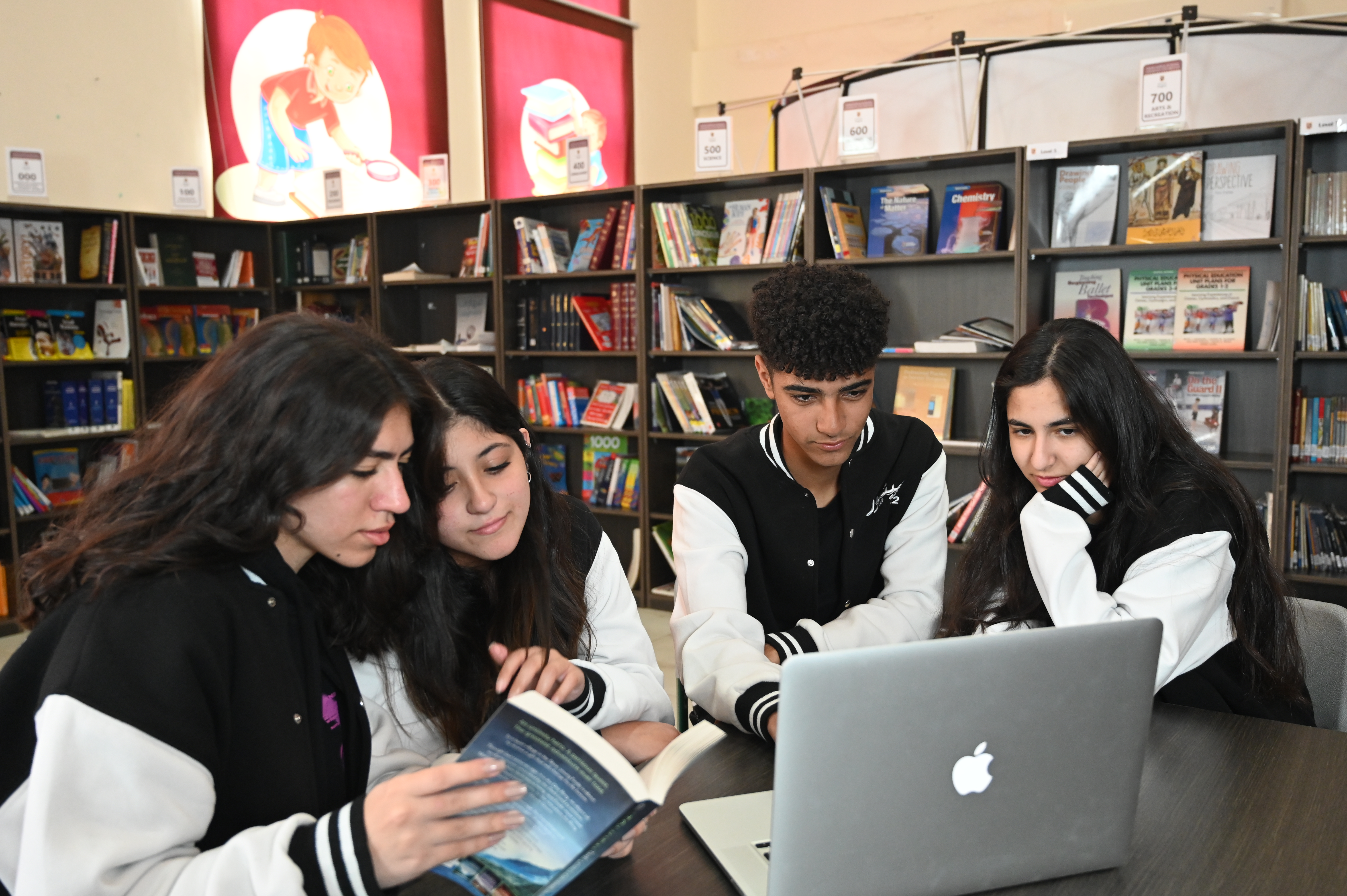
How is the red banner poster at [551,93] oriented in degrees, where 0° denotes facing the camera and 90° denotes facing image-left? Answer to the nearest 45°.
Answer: approximately 315°

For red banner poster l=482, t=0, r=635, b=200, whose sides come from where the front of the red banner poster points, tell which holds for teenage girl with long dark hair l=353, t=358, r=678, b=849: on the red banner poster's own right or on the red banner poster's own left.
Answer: on the red banner poster's own right

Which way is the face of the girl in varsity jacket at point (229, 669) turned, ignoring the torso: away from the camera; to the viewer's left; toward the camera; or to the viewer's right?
to the viewer's right

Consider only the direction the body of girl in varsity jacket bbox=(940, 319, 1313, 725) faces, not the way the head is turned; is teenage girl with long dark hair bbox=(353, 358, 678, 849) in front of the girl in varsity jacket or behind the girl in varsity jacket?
in front

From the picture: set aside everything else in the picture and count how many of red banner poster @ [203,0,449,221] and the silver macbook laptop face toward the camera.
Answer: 1

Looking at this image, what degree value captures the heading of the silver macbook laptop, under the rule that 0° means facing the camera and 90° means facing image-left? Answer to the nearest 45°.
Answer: approximately 135°

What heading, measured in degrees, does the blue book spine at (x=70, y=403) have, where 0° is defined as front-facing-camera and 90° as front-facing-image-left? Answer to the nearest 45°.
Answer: approximately 0°

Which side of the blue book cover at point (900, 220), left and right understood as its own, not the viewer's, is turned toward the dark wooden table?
front

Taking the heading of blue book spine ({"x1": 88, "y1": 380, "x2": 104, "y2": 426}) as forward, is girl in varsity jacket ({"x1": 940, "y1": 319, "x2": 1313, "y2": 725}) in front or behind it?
in front

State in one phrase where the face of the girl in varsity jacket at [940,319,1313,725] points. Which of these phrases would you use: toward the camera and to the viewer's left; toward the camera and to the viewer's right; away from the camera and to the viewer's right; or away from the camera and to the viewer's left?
toward the camera and to the viewer's left

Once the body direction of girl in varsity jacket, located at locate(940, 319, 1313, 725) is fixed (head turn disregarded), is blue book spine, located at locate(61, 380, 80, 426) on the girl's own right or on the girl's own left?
on the girl's own right

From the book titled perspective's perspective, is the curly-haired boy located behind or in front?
in front

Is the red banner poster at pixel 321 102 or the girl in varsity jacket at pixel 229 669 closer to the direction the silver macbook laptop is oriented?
the red banner poster

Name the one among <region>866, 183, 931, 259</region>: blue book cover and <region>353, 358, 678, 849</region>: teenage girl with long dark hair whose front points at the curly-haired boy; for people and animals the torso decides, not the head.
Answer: the blue book cover

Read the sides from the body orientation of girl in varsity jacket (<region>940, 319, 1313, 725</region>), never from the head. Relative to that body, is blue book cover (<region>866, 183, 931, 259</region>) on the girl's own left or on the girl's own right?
on the girl's own right

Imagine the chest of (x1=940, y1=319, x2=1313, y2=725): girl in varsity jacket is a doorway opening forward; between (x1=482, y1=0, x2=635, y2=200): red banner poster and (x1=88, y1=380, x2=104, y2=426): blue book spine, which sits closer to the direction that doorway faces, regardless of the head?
the blue book spine

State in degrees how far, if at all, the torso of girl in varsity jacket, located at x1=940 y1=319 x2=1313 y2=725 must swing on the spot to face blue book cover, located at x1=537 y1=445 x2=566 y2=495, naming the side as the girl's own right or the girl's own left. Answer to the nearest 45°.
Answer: approximately 90° to the girl's own right
